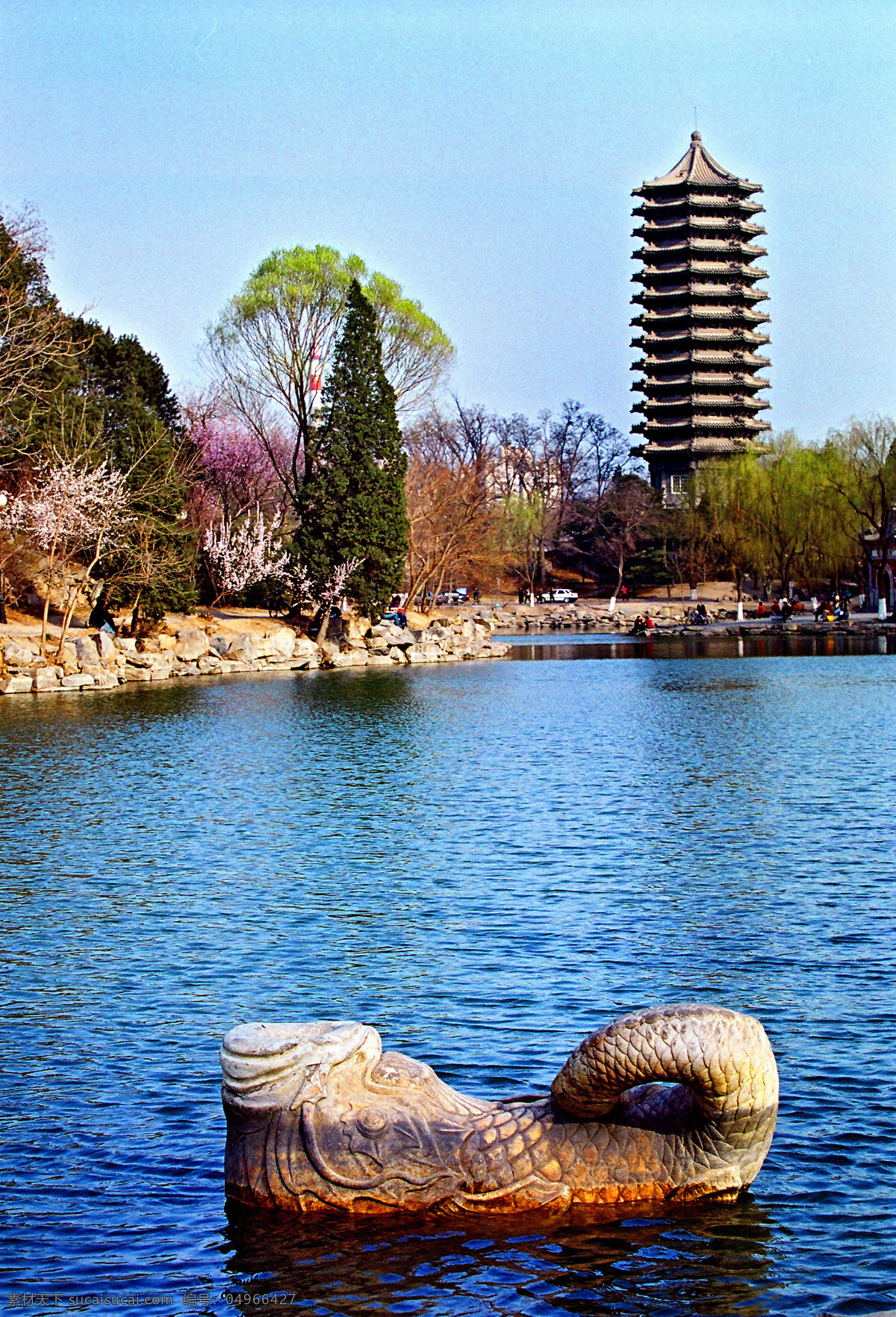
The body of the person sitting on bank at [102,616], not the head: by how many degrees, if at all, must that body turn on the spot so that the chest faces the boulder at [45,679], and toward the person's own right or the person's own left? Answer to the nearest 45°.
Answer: approximately 45° to the person's own right

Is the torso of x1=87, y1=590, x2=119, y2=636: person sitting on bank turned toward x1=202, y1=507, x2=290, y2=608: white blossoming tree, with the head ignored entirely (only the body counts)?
no

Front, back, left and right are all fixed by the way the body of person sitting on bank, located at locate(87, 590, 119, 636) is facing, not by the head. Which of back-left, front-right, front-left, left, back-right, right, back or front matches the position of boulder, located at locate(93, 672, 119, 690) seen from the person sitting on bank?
front-right

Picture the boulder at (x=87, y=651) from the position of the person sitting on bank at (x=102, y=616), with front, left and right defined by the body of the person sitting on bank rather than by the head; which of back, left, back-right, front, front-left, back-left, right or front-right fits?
front-right

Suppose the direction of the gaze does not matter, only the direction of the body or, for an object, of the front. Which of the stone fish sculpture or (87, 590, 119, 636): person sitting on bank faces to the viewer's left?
the stone fish sculpture

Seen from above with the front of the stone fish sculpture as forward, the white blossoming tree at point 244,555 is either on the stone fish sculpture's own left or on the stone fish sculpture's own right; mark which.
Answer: on the stone fish sculpture's own right

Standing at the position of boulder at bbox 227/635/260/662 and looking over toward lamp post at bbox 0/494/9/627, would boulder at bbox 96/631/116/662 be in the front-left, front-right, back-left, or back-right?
front-left

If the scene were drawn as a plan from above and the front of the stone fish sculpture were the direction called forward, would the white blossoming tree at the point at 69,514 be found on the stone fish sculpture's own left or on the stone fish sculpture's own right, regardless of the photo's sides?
on the stone fish sculpture's own right

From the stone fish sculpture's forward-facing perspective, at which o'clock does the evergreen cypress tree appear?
The evergreen cypress tree is roughly at 3 o'clock from the stone fish sculpture.

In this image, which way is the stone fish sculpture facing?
to the viewer's left

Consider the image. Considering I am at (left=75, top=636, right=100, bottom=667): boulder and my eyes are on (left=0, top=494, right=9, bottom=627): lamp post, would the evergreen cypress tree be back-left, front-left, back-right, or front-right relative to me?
front-right

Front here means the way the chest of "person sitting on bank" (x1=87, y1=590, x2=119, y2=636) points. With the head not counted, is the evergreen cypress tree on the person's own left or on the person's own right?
on the person's own left

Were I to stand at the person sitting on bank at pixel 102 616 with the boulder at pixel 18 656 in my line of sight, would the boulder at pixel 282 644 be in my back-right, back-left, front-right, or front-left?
back-left

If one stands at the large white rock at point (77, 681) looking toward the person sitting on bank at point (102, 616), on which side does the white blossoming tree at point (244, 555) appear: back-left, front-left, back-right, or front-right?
front-right

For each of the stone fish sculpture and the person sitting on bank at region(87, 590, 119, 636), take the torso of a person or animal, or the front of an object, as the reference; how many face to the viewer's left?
1

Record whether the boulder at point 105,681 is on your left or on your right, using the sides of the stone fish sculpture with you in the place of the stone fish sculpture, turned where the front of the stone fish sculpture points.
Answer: on your right

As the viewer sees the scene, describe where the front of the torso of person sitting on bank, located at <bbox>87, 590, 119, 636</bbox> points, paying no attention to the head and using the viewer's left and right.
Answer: facing the viewer and to the right of the viewer

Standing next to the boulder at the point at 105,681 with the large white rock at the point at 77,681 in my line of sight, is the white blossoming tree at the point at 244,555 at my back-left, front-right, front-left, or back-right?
back-right

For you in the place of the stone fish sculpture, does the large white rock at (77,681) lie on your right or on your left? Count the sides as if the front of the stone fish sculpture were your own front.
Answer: on your right
